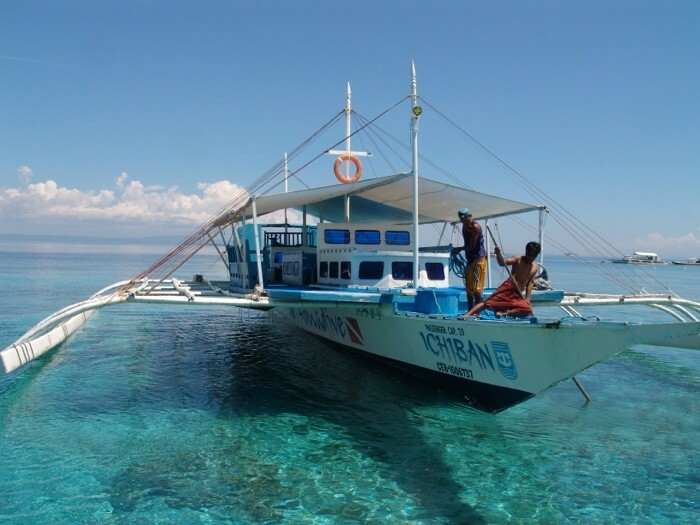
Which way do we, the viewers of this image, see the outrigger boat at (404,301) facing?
facing the viewer and to the right of the viewer
